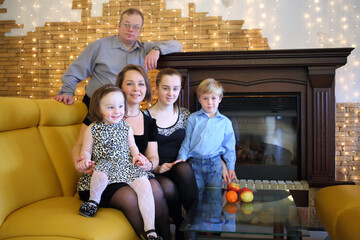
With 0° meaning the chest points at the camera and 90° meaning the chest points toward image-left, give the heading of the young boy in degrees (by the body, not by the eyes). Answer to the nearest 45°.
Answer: approximately 0°

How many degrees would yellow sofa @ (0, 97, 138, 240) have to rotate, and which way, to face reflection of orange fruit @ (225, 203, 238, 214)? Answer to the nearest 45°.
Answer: approximately 45° to its left

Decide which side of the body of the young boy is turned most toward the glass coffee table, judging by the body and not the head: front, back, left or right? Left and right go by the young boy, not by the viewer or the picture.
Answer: front

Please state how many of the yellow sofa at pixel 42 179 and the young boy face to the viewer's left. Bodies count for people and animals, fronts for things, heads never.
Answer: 0

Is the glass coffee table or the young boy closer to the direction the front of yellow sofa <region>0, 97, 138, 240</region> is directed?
the glass coffee table

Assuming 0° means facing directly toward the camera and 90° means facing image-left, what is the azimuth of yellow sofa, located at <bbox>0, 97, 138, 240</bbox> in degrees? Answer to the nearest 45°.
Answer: approximately 315°

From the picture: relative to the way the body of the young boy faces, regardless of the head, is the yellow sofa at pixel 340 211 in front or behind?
in front

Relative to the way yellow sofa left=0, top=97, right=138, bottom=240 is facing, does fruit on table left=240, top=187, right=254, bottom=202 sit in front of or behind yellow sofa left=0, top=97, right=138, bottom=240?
in front
